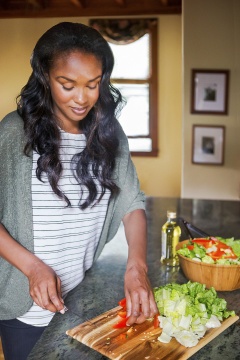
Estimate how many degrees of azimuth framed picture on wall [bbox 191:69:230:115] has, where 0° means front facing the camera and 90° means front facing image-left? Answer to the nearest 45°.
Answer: approximately 0°

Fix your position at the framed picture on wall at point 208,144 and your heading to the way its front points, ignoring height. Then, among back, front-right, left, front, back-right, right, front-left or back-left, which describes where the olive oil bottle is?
front

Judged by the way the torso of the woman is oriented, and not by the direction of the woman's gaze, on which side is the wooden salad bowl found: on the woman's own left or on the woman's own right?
on the woman's own left

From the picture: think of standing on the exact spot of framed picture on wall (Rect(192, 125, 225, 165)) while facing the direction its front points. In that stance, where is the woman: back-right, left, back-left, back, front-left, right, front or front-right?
front

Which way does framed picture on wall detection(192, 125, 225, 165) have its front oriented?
toward the camera

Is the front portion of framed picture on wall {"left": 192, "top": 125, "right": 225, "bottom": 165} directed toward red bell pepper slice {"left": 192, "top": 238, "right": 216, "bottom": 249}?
yes

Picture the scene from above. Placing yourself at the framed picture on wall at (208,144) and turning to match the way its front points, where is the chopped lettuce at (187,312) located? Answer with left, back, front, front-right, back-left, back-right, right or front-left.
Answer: front

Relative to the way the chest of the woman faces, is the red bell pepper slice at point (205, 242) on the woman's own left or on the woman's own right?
on the woman's own left

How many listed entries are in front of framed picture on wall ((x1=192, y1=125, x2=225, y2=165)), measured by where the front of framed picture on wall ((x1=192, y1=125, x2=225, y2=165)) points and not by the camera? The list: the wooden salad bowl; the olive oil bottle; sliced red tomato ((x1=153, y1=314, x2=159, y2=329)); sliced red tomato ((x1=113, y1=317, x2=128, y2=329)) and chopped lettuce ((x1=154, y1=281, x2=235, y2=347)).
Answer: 5

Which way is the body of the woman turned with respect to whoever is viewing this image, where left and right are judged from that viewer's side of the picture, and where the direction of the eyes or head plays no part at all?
facing the viewer and to the right of the viewer

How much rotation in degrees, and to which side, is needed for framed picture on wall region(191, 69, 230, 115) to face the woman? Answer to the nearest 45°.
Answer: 0° — it already faces them

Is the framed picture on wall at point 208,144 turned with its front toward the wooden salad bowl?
yes

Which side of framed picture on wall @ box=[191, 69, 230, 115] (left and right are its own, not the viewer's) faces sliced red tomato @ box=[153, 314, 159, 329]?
front
